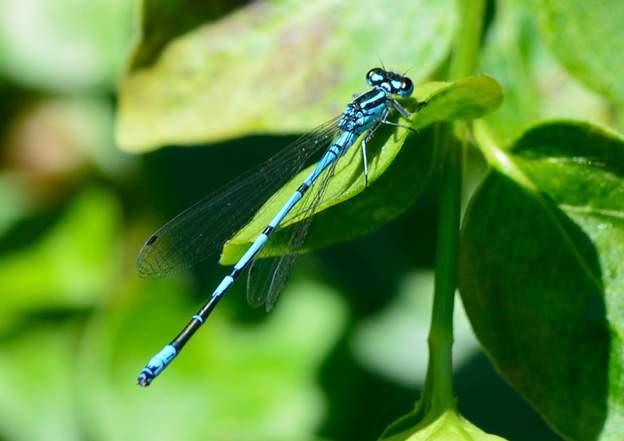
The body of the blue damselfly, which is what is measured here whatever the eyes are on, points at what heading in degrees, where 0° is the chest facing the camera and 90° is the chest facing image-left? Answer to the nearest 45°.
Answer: approximately 225°

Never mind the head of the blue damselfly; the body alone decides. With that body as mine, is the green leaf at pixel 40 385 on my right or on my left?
on my left

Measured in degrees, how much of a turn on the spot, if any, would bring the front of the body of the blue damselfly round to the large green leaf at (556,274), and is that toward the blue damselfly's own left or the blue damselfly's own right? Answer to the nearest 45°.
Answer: approximately 90° to the blue damselfly's own right

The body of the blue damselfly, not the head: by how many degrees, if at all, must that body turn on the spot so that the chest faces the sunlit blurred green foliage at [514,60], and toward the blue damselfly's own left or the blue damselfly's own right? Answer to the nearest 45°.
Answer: approximately 45° to the blue damselfly's own right

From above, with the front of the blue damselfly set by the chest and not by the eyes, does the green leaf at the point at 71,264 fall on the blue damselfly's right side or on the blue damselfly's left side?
on the blue damselfly's left side
